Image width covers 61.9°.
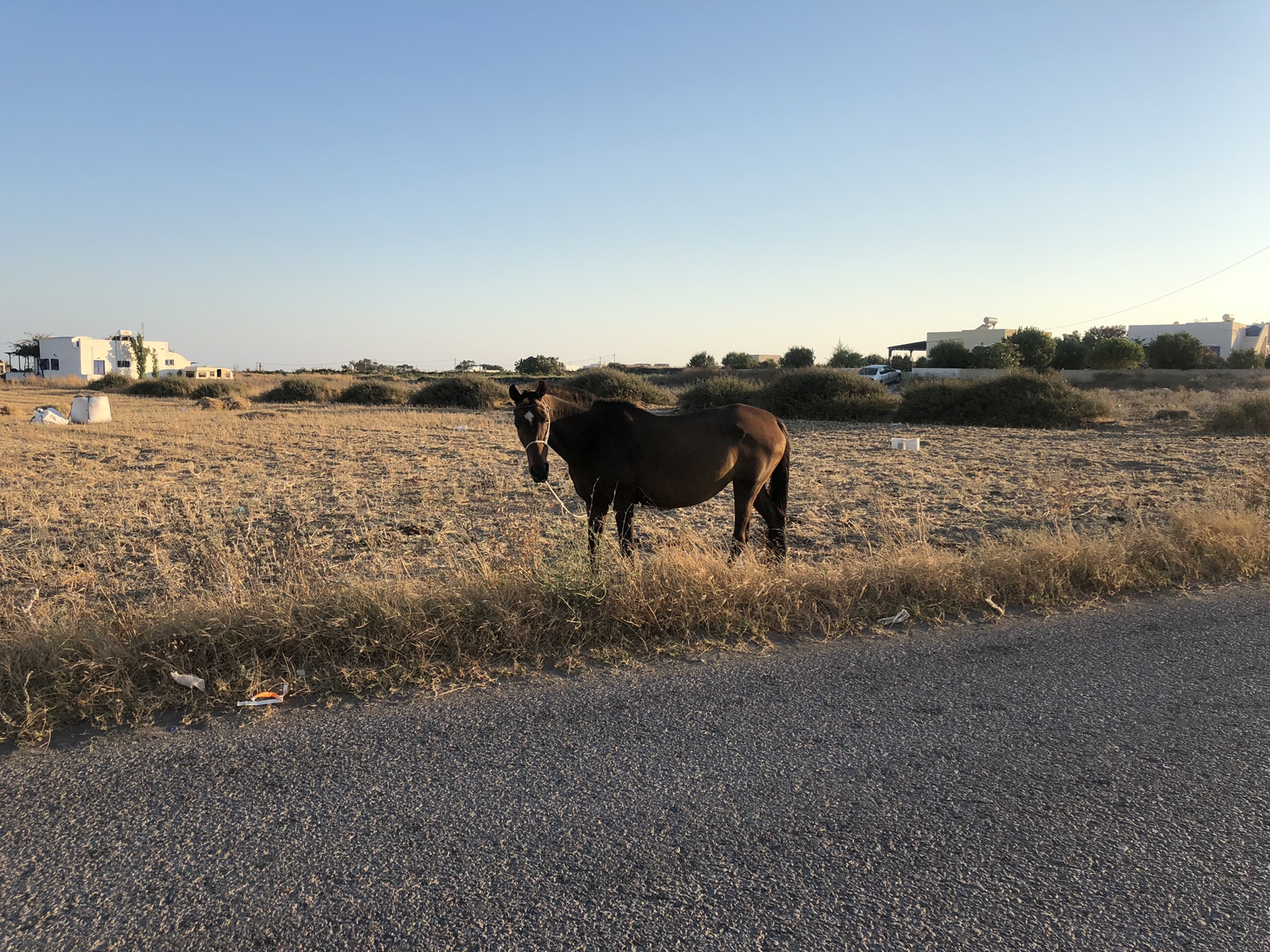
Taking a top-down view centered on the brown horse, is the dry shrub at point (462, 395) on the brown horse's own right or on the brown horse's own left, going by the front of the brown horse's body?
on the brown horse's own right

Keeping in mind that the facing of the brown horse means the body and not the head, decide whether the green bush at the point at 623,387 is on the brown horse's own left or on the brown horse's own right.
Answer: on the brown horse's own right

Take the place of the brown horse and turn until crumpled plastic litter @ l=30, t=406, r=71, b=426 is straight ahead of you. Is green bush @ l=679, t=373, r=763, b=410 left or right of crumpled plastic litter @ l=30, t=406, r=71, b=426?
right

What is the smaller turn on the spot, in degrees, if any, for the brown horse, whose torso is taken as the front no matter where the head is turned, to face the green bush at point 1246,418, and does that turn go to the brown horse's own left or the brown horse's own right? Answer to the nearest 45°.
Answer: approximately 135° to the brown horse's own right

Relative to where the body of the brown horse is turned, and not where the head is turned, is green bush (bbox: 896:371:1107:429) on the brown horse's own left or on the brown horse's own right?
on the brown horse's own right

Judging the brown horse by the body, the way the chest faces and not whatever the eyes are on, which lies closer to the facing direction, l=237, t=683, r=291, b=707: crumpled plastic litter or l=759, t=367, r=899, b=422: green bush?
the crumpled plastic litter

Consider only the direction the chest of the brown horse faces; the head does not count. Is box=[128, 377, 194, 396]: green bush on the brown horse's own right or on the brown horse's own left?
on the brown horse's own right

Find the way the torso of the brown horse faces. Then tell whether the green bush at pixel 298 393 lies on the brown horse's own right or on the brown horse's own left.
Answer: on the brown horse's own right

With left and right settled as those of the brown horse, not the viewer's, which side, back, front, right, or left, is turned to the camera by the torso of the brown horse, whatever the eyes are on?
left

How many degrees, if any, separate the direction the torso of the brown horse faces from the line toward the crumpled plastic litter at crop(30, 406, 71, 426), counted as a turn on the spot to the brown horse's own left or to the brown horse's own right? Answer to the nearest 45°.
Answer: approximately 45° to the brown horse's own right

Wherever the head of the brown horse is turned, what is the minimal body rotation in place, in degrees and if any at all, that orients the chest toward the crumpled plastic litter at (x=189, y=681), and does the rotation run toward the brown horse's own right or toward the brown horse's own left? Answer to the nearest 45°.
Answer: approximately 45° to the brown horse's own left
